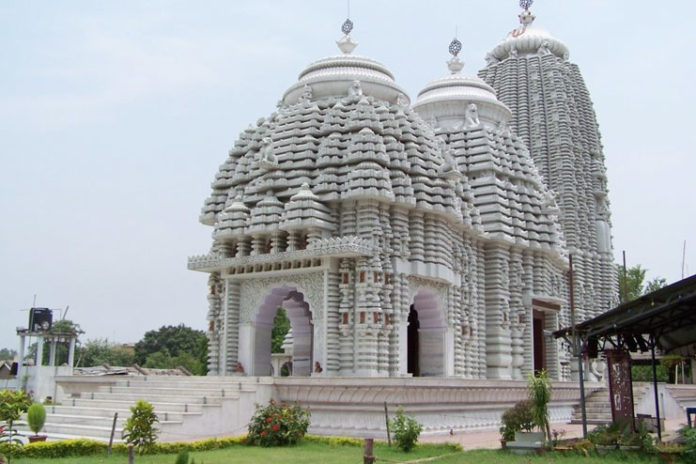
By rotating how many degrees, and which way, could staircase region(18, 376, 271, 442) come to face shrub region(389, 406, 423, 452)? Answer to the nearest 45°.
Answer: approximately 90° to its left

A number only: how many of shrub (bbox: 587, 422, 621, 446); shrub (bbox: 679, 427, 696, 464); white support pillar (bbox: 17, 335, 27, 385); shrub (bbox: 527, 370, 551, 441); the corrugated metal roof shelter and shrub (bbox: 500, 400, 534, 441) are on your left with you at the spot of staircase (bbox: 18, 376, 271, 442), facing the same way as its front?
5

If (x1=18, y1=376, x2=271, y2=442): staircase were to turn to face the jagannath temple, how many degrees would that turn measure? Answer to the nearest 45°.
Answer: approximately 180°

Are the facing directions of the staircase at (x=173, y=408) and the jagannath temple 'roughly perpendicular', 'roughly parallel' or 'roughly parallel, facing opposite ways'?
roughly parallel

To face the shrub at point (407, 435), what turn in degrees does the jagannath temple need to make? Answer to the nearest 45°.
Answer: approximately 45° to its left

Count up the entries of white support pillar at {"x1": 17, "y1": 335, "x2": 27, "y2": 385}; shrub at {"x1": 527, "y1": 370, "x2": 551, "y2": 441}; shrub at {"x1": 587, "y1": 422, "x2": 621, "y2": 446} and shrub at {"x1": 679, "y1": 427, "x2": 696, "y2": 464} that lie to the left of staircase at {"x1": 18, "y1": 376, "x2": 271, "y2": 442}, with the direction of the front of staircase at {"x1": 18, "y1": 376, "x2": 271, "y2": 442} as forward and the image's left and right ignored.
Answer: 3

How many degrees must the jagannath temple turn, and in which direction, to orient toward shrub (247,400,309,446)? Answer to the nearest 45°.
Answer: approximately 45° to its left

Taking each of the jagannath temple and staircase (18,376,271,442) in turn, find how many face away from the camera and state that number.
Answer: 0

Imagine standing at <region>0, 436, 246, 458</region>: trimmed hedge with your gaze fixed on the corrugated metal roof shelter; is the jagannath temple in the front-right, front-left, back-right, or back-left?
front-left

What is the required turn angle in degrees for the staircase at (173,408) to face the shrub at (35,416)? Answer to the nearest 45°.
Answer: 0° — it already faces it

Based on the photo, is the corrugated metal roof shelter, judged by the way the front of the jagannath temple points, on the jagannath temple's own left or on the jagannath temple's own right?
on the jagannath temple's own left

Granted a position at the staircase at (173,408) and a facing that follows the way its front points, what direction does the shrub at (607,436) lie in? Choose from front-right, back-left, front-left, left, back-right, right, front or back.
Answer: left

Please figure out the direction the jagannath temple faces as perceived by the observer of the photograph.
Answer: facing the viewer and to the left of the viewer
